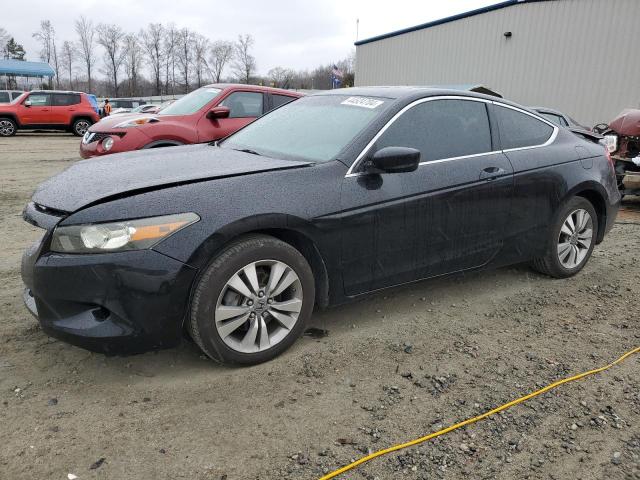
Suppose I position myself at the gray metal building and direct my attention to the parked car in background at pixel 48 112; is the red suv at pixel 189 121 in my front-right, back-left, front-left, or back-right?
front-left

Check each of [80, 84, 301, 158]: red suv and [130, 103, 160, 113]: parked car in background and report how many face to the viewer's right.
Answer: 0

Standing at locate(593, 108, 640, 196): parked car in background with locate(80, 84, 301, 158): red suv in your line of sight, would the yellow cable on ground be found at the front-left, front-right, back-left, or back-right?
front-left

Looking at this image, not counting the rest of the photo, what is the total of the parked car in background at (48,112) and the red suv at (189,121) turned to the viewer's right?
0

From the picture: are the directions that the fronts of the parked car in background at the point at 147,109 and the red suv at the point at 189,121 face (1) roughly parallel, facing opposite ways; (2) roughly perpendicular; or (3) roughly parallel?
roughly parallel

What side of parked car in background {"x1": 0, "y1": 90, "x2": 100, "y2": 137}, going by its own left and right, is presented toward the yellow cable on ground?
left

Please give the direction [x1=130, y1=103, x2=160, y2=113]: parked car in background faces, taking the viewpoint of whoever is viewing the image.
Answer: facing the viewer and to the left of the viewer

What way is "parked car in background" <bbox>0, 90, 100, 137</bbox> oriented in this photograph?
to the viewer's left

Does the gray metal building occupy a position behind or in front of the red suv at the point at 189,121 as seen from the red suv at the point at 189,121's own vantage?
behind

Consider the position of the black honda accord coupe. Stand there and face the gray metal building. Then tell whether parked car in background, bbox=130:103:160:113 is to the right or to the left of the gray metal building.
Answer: left

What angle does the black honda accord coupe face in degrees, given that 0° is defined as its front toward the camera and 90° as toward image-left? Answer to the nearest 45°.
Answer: approximately 45°

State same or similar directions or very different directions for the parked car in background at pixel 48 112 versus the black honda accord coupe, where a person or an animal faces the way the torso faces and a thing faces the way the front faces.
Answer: same or similar directions

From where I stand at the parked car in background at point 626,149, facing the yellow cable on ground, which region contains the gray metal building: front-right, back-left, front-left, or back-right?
back-right

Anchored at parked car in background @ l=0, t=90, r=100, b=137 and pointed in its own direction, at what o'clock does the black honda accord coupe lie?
The black honda accord coupe is roughly at 9 o'clock from the parked car in background.

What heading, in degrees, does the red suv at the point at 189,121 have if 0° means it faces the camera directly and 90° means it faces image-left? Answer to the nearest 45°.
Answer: approximately 45°
